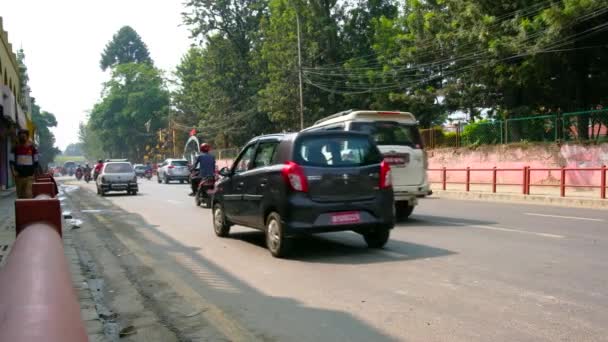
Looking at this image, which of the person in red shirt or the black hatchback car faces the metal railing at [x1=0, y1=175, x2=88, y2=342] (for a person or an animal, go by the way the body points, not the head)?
the person in red shirt

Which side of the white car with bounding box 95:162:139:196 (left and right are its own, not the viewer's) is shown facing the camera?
back

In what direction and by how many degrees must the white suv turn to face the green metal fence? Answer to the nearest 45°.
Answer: approximately 90° to its right

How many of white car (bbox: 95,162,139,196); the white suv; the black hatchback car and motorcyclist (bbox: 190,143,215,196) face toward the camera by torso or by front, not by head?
0

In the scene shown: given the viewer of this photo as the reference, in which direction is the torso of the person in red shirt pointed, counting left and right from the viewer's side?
facing the viewer

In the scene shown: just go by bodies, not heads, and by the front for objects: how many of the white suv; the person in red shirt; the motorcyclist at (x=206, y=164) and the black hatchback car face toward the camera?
1

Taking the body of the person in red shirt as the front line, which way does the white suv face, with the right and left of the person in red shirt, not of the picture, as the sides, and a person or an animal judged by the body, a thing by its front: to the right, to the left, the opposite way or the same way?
the opposite way

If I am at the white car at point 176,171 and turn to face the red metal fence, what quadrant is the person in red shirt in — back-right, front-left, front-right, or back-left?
front-right

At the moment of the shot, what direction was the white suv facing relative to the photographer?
facing away from the viewer and to the left of the viewer

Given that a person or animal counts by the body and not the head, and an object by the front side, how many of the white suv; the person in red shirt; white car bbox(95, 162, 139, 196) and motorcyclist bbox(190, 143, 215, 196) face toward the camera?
1
